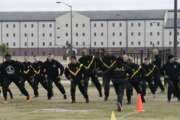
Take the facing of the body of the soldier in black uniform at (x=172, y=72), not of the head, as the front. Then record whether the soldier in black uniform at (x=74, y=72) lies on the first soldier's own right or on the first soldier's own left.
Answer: on the first soldier's own right

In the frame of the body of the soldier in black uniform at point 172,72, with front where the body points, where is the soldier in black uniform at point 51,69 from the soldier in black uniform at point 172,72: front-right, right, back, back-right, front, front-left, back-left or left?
right

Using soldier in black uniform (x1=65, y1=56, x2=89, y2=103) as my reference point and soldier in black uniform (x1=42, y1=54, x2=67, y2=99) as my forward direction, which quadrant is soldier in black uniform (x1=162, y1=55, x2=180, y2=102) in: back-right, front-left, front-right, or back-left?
back-right

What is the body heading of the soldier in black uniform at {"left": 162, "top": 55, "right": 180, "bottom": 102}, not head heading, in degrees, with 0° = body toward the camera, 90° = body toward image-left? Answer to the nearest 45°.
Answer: approximately 0°
